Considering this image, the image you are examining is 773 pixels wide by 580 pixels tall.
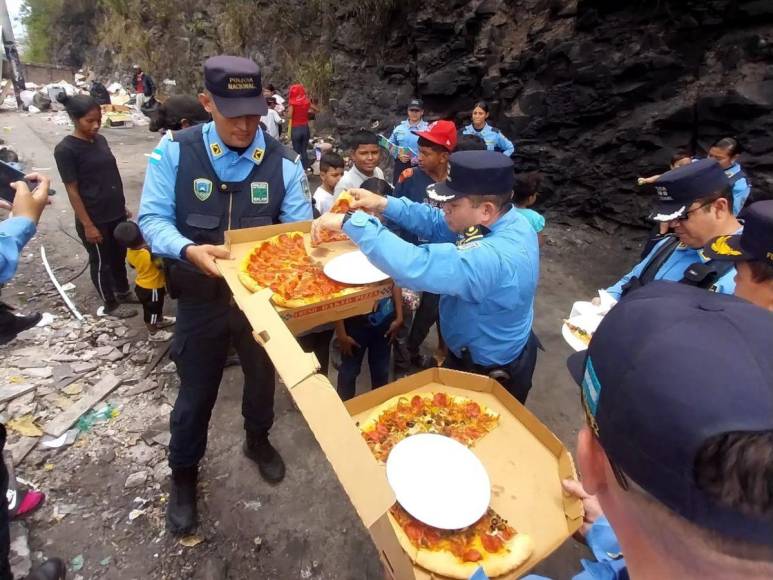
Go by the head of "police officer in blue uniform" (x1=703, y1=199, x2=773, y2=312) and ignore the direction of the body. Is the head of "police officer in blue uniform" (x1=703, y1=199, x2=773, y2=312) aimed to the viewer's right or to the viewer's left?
to the viewer's left

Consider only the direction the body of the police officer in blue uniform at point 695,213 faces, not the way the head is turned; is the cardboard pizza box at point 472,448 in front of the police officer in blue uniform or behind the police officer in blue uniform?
in front

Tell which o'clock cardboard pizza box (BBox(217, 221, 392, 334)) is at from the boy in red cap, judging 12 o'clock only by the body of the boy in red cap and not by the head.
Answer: The cardboard pizza box is roughly at 2 o'clock from the boy in red cap.

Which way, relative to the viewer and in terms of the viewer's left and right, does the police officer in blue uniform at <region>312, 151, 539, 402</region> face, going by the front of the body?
facing to the left of the viewer

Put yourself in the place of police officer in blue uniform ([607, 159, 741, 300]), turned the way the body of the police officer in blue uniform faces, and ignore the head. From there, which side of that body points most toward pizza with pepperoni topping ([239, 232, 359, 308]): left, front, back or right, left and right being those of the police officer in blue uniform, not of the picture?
front

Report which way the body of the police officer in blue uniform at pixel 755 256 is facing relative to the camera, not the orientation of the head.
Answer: to the viewer's left

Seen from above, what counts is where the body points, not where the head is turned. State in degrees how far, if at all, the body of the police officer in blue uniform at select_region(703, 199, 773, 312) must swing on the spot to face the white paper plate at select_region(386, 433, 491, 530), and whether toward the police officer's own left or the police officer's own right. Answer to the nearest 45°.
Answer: approximately 90° to the police officer's own left

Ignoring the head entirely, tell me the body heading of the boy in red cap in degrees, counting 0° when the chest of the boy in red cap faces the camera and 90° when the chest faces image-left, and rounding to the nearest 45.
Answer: approximately 315°

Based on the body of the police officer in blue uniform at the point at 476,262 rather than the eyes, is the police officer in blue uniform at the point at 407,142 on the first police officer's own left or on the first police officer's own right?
on the first police officer's own right

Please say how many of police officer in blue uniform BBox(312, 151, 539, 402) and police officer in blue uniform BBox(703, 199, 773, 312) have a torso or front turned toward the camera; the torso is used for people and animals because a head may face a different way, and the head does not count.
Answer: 0

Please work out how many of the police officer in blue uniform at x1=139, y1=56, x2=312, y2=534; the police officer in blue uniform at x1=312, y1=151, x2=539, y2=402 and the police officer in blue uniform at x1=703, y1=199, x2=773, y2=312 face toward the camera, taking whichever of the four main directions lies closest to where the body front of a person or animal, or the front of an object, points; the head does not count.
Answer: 1
